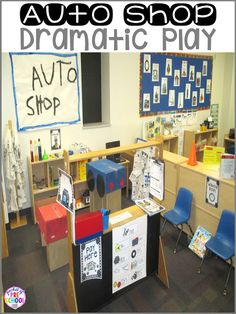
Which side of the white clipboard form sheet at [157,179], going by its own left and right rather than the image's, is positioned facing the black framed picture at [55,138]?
right

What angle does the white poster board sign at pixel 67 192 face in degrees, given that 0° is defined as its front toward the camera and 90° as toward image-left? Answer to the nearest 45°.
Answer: approximately 45°

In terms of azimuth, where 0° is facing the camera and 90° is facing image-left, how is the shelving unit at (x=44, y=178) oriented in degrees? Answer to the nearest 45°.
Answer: approximately 0°

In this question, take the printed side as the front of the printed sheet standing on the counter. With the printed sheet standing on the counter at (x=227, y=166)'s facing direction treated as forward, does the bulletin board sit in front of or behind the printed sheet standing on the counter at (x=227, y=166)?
behind

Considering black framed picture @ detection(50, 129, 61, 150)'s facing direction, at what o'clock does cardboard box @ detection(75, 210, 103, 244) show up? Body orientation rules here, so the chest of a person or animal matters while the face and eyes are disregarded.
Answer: The cardboard box is roughly at 12 o'clock from the black framed picture.

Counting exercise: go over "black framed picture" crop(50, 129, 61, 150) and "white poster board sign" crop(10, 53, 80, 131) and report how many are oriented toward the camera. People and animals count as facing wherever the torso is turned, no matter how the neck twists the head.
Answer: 2

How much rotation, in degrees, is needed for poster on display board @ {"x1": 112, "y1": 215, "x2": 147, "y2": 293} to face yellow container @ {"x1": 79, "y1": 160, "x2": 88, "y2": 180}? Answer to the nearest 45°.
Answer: approximately 135° to its left

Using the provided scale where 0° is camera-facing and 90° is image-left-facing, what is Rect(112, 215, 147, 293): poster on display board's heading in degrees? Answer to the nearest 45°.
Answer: approximately 315°
